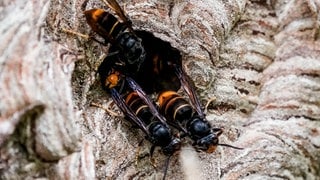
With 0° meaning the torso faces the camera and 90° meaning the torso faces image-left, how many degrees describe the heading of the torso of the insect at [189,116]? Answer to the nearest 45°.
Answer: approximately 315°
